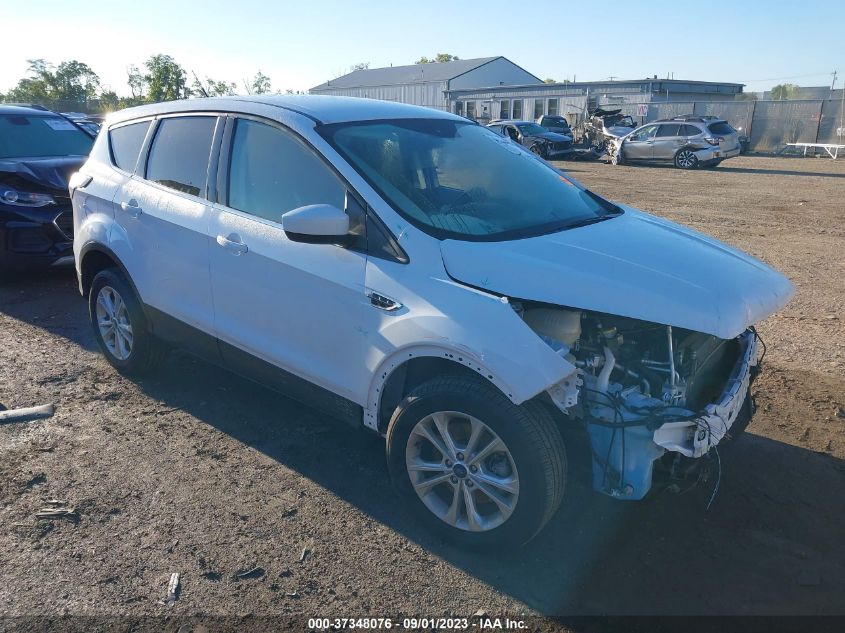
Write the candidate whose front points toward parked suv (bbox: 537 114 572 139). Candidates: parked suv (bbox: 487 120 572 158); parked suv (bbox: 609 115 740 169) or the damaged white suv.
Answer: parked suv (bbox: 609 115 740 169)

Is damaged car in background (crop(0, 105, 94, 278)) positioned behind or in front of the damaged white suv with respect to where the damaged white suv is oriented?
behind

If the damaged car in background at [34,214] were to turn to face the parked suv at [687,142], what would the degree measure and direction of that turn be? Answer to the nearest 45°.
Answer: approximately 90° to its left

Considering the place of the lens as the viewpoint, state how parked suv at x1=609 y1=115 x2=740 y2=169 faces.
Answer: facing away from the viewer and to the left of the viewer

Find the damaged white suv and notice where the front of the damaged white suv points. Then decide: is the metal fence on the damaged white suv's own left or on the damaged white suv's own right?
on the damaged white suv's own left

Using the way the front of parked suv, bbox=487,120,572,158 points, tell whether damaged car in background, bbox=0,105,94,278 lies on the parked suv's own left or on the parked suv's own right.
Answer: on the parked suv's own right

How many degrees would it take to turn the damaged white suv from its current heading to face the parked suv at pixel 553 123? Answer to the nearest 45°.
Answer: approximately 135° to its left
